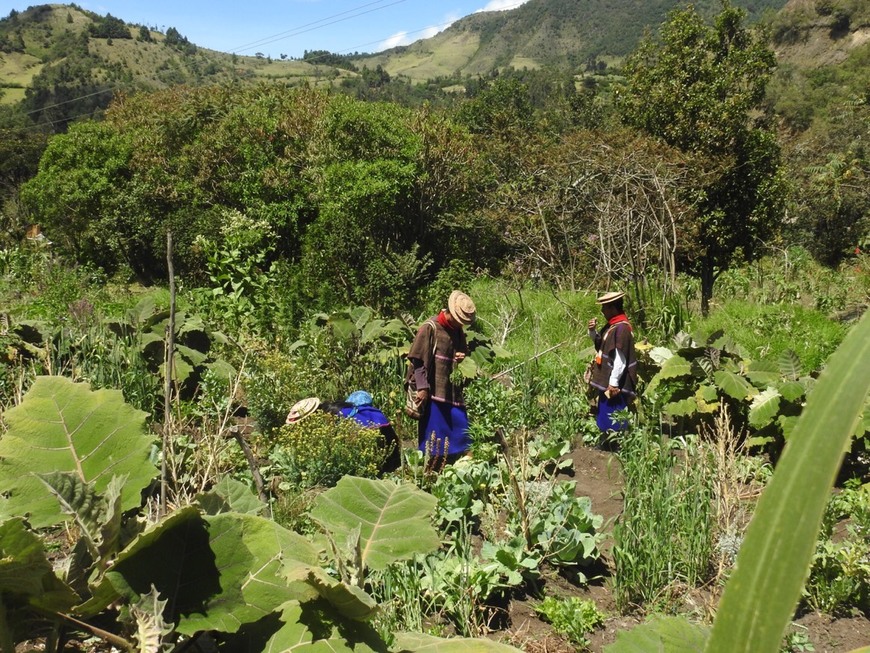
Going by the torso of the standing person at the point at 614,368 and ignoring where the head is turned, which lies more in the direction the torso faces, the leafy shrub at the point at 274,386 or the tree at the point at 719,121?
the leafy shrub

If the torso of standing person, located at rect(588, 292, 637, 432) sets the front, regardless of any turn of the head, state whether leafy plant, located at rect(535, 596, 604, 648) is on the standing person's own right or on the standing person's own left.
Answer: on the standing person's own left

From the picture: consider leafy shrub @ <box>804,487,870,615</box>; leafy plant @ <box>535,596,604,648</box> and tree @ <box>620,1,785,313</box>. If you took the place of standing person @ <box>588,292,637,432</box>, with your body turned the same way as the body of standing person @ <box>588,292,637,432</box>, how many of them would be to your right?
1

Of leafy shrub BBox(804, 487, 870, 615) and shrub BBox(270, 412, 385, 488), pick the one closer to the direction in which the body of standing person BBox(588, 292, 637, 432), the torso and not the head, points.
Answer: the shrub

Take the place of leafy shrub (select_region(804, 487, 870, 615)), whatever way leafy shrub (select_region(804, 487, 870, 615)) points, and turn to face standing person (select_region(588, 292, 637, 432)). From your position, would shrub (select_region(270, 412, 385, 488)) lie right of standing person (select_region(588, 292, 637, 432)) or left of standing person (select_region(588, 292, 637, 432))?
left

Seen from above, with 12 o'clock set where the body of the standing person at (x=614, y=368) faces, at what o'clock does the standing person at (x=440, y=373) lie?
the standing person at (x=440, y=373) is roughly at 11 o'clock from the standing person at (x=614, y=368).

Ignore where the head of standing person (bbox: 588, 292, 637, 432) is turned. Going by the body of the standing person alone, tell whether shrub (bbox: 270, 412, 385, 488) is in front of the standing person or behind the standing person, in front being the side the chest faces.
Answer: in front

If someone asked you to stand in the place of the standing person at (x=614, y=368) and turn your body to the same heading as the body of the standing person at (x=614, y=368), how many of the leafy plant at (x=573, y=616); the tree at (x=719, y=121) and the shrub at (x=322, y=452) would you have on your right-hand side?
1

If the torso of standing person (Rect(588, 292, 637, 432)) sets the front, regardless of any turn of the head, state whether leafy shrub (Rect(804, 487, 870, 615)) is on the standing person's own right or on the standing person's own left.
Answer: on the standing person's own left

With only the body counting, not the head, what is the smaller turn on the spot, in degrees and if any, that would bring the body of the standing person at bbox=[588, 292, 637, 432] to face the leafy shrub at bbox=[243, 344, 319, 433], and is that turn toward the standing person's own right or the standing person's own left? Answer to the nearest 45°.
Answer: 0° — they already face it

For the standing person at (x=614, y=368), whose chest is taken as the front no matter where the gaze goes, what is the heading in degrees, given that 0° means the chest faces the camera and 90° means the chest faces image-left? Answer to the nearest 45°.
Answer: approximately 90°

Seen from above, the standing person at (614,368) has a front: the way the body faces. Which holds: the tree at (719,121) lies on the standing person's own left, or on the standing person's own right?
on the standing person's own right
